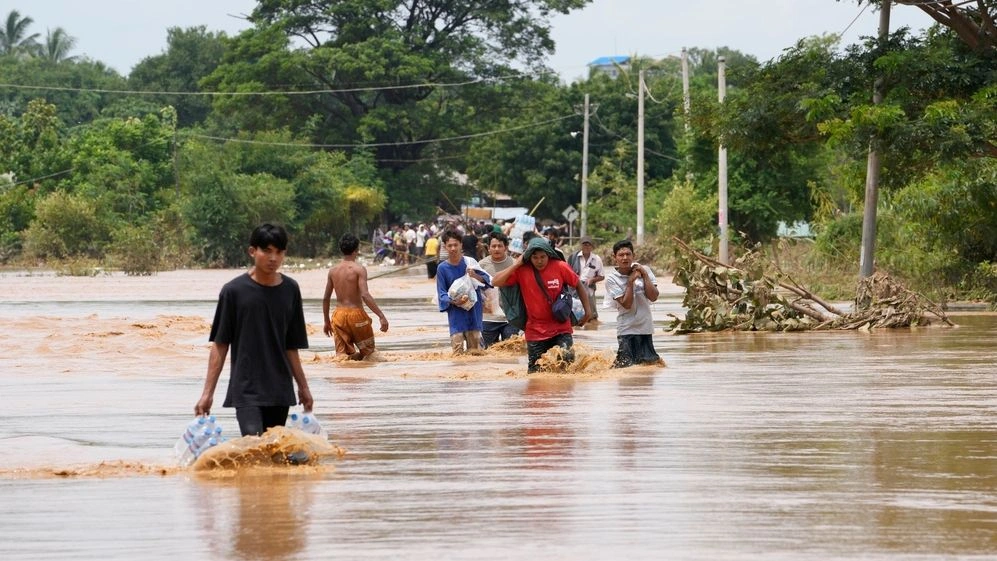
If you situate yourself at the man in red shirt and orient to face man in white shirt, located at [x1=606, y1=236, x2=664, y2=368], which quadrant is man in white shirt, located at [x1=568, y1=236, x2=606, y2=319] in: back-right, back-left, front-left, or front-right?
front-left

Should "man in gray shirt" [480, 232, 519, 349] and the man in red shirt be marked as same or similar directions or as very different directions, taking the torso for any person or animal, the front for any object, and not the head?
same or similar directions

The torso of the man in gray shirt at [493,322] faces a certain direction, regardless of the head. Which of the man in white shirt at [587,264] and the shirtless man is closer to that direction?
the shirtless man

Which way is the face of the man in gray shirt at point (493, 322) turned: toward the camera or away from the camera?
toward the camera

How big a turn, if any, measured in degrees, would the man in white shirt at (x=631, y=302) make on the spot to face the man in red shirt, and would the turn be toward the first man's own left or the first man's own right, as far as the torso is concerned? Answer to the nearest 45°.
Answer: approximately 45° to the first man's own right

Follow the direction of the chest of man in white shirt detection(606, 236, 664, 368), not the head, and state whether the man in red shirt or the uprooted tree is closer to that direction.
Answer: the man in red shirt

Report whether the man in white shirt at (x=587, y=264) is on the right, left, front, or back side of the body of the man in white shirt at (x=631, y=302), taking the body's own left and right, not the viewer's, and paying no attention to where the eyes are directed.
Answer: back

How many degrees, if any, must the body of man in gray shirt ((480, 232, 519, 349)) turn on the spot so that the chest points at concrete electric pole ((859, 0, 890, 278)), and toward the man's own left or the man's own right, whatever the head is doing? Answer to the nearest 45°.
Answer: approximately 135° to the man's own left

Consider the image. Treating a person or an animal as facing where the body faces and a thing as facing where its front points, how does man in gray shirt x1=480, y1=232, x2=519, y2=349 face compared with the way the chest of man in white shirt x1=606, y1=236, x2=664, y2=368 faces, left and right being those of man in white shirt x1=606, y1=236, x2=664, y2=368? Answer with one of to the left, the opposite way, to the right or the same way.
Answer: the same way

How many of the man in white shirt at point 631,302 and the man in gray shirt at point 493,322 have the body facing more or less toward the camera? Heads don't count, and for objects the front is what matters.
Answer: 2

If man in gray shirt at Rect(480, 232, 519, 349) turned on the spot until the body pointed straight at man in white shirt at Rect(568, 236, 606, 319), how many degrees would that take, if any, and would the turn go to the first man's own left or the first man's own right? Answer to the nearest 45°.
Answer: approximately 180°

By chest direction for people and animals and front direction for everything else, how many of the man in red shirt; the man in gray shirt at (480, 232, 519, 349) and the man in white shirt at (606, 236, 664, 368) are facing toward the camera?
3

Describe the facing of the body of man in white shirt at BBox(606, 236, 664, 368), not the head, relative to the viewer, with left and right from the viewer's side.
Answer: facing the viewer

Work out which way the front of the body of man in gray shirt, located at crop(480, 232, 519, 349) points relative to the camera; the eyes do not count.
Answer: toward the camera

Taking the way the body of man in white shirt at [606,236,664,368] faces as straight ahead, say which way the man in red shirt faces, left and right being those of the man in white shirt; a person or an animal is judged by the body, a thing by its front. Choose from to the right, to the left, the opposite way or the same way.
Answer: the same way
